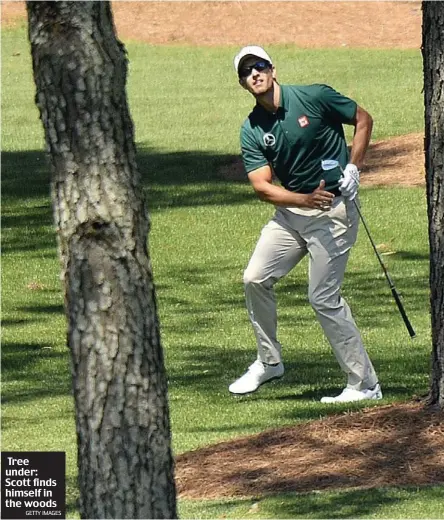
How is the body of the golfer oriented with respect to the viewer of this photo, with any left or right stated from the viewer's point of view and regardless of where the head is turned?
facing the viewer and to the left of the viewer

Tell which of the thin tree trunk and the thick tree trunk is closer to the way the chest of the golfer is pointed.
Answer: the thick tree trunk

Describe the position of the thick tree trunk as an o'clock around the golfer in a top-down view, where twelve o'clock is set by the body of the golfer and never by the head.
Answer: The thick tree trunk is roughly at 11 o'clock from the golfer.

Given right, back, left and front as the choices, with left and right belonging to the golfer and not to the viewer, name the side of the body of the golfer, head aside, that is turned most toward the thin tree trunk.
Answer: left
